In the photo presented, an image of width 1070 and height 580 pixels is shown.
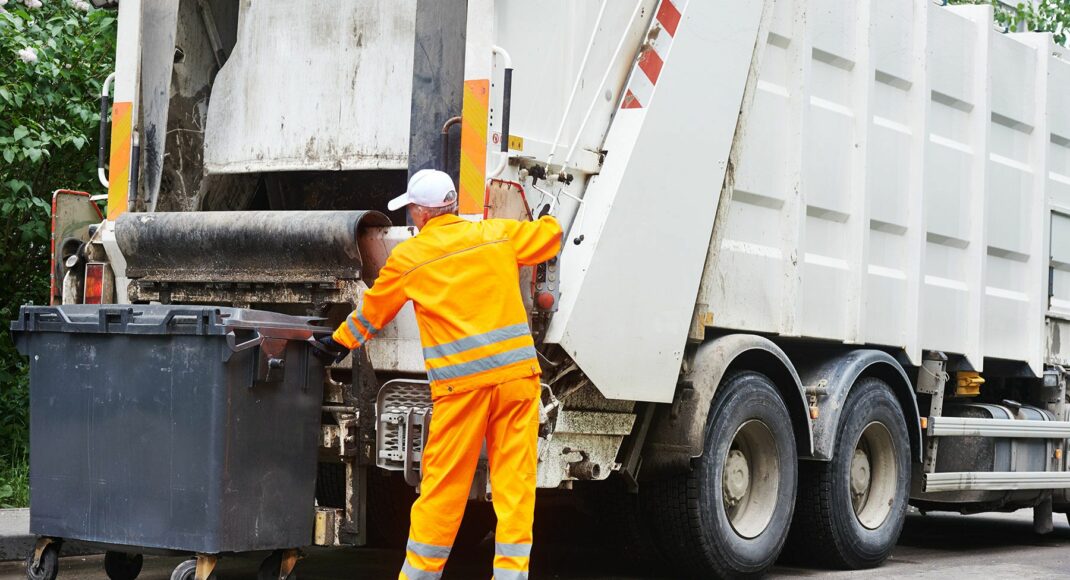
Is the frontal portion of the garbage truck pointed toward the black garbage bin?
no

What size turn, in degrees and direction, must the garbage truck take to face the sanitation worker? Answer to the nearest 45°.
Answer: approximately 180°

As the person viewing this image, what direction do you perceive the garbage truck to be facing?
facing away from the viewer and to the right of the viewer

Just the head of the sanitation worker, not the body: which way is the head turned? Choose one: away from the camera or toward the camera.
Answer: away from the camera
